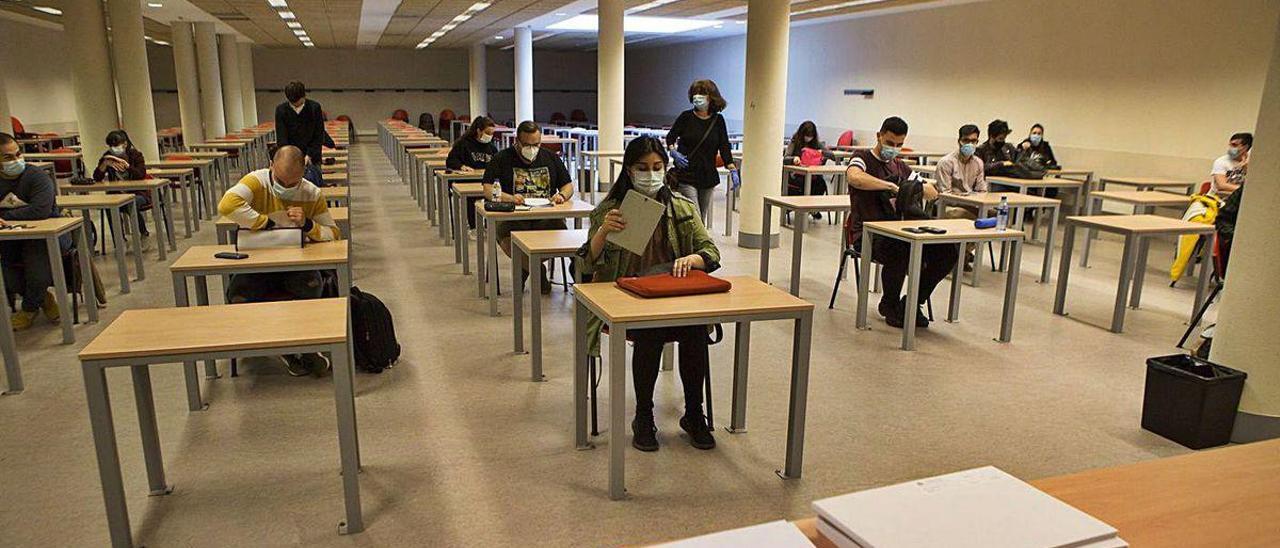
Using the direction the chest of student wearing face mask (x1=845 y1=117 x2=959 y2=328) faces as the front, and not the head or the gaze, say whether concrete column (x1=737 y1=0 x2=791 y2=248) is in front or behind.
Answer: behind

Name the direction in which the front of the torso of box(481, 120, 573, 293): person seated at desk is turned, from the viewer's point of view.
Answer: toward the camera

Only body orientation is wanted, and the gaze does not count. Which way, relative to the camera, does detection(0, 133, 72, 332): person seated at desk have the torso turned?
toward the camera

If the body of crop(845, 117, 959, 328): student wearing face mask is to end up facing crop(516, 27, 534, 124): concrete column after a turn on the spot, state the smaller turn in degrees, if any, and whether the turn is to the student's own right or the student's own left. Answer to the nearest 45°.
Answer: approximately 180°

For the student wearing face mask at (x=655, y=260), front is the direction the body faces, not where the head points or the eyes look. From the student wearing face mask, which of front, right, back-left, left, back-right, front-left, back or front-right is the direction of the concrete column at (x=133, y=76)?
back-right

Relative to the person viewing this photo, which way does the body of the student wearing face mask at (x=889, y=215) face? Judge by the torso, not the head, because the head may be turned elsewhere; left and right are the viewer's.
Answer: facing the viewer and to the right of the viewer

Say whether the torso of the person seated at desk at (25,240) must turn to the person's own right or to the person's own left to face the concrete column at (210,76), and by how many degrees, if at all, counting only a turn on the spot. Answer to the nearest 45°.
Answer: approximately 180°

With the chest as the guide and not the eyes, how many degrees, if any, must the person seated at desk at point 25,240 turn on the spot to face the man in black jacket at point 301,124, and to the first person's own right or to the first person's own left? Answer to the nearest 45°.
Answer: approximately 135° to the first person's own left

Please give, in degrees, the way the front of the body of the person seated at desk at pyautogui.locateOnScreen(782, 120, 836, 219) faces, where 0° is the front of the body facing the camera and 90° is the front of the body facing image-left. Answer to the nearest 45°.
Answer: approximately 0°

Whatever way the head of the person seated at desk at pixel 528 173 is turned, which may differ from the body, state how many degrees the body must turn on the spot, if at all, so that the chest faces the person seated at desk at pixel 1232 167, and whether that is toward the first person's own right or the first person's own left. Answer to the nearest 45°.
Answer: approximately 90° to the first person's own left

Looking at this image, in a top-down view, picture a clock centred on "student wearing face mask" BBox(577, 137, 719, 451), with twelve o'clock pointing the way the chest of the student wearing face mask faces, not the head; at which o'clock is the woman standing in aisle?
The woman standing in aisle is roughly at 6 o'clock from the student wearing face mask.

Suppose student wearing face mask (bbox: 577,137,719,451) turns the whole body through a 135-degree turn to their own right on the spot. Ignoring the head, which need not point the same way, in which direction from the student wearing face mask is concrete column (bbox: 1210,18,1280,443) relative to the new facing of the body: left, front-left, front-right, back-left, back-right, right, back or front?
back-right

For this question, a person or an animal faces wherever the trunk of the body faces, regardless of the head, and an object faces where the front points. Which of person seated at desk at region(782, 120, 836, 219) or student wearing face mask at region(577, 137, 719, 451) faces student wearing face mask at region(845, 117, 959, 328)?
the person seated at desk

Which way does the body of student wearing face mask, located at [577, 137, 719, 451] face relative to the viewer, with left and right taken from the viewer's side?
facing the viewer

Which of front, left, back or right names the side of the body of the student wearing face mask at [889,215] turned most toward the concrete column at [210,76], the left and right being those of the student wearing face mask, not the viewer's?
back

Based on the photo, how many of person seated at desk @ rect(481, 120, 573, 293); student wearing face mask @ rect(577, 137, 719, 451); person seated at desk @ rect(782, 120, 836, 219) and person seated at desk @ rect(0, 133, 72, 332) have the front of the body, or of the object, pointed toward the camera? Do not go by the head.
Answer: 4

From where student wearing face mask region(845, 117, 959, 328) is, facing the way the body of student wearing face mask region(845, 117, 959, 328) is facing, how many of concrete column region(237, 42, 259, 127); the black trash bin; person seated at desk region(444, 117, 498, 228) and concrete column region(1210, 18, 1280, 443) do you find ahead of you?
2
